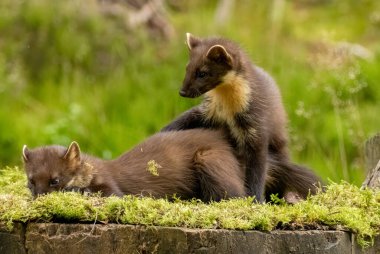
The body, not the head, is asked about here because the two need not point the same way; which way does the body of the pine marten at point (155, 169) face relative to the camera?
to the viewer's left

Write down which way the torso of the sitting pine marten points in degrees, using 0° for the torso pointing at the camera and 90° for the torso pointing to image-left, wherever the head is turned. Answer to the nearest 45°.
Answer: approximately 45°

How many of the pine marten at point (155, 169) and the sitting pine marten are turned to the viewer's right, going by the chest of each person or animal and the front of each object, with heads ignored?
0
